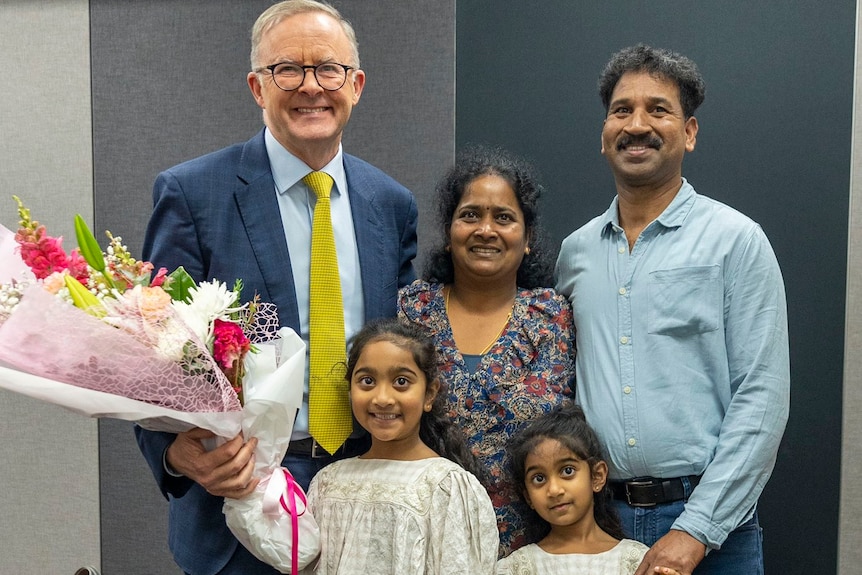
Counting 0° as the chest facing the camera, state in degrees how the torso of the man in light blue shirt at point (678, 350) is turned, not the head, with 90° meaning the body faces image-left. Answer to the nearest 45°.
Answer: approximately 45°

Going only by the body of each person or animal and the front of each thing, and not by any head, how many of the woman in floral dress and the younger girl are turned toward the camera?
2

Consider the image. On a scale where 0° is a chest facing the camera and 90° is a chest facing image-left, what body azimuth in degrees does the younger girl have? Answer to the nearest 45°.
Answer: approximately 0°
